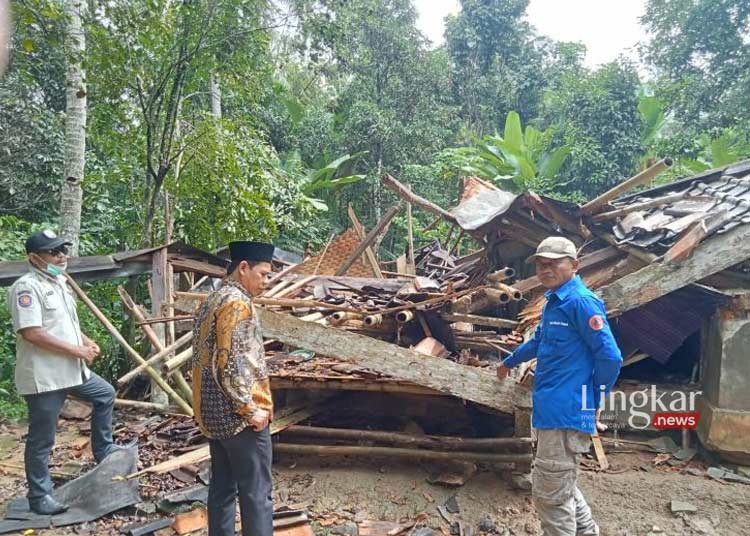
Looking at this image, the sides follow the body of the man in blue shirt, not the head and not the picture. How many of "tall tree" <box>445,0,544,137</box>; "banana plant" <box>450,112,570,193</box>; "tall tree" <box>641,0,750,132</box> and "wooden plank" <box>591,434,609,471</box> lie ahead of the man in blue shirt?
0

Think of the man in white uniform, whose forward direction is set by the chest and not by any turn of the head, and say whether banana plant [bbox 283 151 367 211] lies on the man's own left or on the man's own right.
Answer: on the man's own left

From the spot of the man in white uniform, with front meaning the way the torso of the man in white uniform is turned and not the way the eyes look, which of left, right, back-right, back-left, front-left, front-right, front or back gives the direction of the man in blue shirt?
front

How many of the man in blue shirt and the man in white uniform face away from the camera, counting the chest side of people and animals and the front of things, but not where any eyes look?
0

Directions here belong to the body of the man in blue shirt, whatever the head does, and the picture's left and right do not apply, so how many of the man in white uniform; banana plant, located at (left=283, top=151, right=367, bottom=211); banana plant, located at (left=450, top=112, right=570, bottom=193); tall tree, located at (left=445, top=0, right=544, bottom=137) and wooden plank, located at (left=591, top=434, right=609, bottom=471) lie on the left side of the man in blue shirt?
0

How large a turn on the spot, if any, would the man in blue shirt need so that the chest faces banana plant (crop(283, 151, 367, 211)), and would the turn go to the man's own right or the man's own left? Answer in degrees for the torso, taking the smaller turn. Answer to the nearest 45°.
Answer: approximately 90° to the man's own right

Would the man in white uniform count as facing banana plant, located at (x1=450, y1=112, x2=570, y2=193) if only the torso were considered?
no

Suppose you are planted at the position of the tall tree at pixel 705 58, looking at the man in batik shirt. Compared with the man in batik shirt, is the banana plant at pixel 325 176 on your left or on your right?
right

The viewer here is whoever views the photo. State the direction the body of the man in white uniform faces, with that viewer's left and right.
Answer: facing the viewer and to the right of the viewer

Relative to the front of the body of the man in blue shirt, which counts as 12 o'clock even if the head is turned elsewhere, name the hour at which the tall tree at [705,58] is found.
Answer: The tall tree is roughly at 5 o'clock from the man in blue shirt.

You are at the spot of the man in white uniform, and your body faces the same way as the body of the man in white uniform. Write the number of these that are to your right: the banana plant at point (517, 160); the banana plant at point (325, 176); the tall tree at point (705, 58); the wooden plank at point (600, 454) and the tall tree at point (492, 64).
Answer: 0

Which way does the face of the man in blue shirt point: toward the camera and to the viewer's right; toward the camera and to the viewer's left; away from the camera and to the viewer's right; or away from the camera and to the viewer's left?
toward the camera and to the viewer's left

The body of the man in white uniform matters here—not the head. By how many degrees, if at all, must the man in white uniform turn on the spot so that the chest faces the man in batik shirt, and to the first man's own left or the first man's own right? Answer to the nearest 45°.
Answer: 0° — they already face them

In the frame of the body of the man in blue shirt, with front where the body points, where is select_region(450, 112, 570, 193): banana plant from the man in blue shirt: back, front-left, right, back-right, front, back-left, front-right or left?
back-right

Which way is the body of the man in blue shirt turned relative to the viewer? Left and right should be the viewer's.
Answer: facing the viewer and to the left of the viewer

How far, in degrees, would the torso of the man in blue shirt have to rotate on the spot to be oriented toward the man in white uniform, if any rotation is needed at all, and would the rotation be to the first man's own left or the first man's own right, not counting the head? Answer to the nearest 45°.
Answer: approximately 45° to the first man's own right

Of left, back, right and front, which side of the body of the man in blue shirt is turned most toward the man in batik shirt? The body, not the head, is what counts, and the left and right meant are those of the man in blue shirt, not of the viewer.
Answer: front

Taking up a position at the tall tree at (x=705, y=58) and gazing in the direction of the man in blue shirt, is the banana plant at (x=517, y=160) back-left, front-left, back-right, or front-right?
front-right
